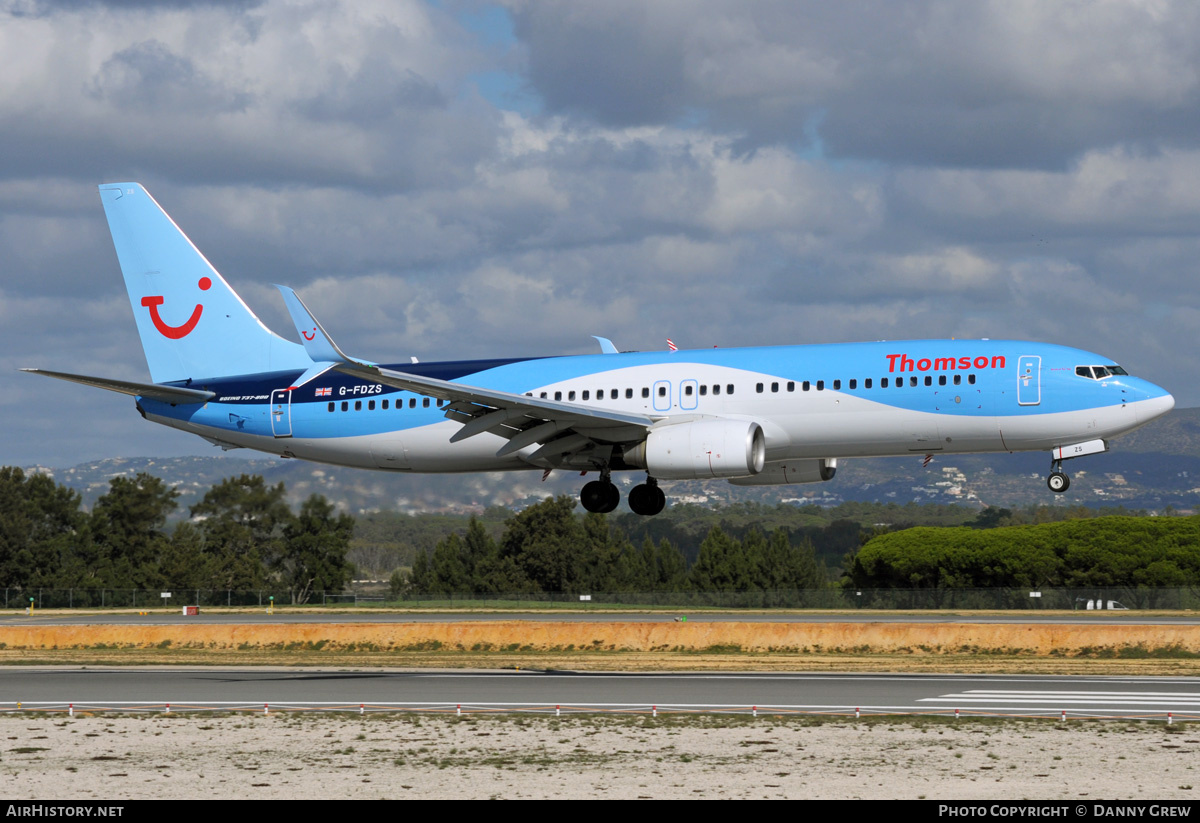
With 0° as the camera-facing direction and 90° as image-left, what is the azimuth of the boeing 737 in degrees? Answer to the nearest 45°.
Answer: approximately 270°
